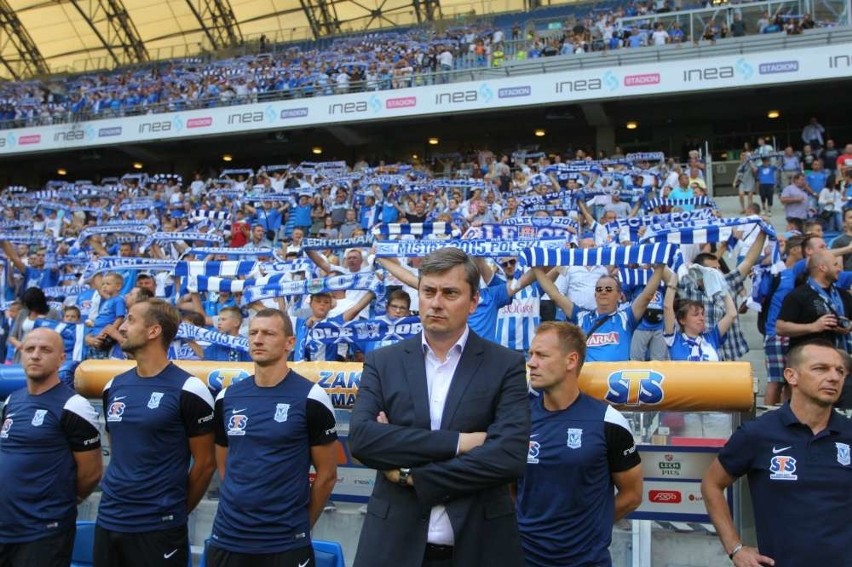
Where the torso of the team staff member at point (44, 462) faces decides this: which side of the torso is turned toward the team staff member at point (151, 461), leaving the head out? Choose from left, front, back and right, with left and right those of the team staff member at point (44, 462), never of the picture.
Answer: left

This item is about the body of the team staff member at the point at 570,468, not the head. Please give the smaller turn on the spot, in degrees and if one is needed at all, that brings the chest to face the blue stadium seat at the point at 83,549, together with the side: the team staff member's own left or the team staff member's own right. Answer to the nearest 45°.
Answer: approximately 45° to the team staff member's own right

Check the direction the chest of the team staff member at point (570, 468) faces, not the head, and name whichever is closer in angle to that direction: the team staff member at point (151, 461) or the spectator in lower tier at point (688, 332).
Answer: the team staff member

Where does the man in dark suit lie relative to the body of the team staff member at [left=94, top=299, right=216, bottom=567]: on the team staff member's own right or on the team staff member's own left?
on the team staff member's own left

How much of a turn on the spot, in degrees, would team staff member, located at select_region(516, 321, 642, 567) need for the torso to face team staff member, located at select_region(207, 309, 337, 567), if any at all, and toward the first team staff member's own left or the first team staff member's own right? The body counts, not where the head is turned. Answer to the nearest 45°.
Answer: approximately 45° to the first team staff member's own right

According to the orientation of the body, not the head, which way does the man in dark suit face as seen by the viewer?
toward the camera

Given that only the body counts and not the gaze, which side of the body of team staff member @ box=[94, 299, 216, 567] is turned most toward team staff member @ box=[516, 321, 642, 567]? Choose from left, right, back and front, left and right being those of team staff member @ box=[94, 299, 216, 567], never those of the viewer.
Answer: left

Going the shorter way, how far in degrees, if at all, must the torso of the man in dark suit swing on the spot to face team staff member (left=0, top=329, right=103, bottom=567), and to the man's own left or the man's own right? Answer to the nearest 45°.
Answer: approximately 135° to the man's own right

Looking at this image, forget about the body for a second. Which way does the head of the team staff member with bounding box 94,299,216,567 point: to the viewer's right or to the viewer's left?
to the viewer's left

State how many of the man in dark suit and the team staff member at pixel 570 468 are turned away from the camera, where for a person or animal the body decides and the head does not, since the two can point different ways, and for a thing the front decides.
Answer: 0

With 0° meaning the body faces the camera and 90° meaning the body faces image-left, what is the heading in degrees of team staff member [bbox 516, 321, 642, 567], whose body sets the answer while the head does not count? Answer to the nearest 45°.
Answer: approximately 45°
